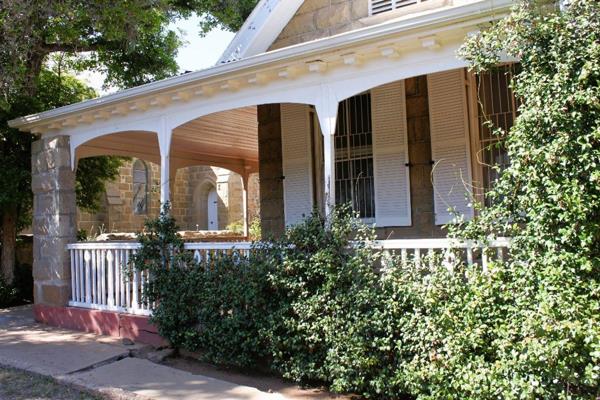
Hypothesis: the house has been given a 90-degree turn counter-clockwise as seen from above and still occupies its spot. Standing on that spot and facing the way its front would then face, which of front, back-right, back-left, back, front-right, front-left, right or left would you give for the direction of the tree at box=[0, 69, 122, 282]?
back

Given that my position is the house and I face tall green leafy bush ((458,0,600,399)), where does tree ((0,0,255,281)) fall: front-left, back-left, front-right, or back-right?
back-right

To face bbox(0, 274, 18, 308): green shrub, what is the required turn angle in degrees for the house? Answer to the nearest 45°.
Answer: approximately 90° to its right

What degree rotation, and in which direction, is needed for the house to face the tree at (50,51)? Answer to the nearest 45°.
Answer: approximately 90° to its right

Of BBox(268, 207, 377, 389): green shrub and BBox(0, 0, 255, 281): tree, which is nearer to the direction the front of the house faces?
the green shrub

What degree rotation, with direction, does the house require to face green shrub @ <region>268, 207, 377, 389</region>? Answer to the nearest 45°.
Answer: approximately 45° to its left

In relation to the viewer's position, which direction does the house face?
facing the viewer and to the left of the viewer
